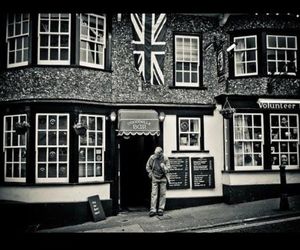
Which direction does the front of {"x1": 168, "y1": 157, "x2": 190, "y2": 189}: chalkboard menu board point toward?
toward the camera

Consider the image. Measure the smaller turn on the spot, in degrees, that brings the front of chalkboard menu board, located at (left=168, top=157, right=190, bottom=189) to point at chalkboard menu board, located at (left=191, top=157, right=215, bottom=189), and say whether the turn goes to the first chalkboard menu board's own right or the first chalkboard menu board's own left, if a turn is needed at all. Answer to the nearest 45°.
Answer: approximately 90° to the first chalkboard menu board's own left

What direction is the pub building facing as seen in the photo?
toward the camera

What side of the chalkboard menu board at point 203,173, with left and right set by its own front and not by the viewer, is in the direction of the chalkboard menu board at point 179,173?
right

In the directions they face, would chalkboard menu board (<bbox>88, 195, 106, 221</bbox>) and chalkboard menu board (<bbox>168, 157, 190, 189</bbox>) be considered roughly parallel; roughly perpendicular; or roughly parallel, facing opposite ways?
roughly parallel

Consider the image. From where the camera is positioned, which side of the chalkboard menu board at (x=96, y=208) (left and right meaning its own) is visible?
front

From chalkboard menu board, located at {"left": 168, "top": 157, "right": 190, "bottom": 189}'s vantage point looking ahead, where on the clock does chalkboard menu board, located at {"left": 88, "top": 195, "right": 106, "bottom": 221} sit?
chalkboard menu board, located at {"left": 88, "top": 195, "right": 106, "bottom": 221} is roughly at 2 o'clock from chalkboard menu board, located at {"left": 168, "top": 157, "right": 190, "bottom": 189}.
